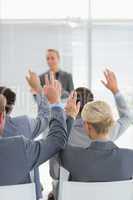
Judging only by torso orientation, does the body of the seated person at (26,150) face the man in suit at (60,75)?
yes

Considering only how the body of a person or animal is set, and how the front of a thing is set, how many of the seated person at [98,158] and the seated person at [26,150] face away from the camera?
2

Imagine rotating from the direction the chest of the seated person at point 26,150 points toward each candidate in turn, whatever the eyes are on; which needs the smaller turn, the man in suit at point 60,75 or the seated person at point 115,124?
the man in suit

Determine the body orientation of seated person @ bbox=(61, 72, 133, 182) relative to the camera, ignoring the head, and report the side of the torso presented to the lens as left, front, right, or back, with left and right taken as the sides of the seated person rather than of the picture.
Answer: back

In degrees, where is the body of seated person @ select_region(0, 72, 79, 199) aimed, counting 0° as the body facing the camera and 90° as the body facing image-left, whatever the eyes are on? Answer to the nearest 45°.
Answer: approximately 180°

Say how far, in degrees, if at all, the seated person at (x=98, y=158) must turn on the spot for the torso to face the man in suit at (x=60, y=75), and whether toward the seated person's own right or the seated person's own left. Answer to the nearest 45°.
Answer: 0° — they already face them

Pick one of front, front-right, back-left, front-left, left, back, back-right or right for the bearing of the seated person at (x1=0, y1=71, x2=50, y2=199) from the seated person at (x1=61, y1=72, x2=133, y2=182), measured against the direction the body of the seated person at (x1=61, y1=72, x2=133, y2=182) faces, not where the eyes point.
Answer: front-left

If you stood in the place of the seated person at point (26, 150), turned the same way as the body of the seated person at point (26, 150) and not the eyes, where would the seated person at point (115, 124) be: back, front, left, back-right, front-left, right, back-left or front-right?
front-right
